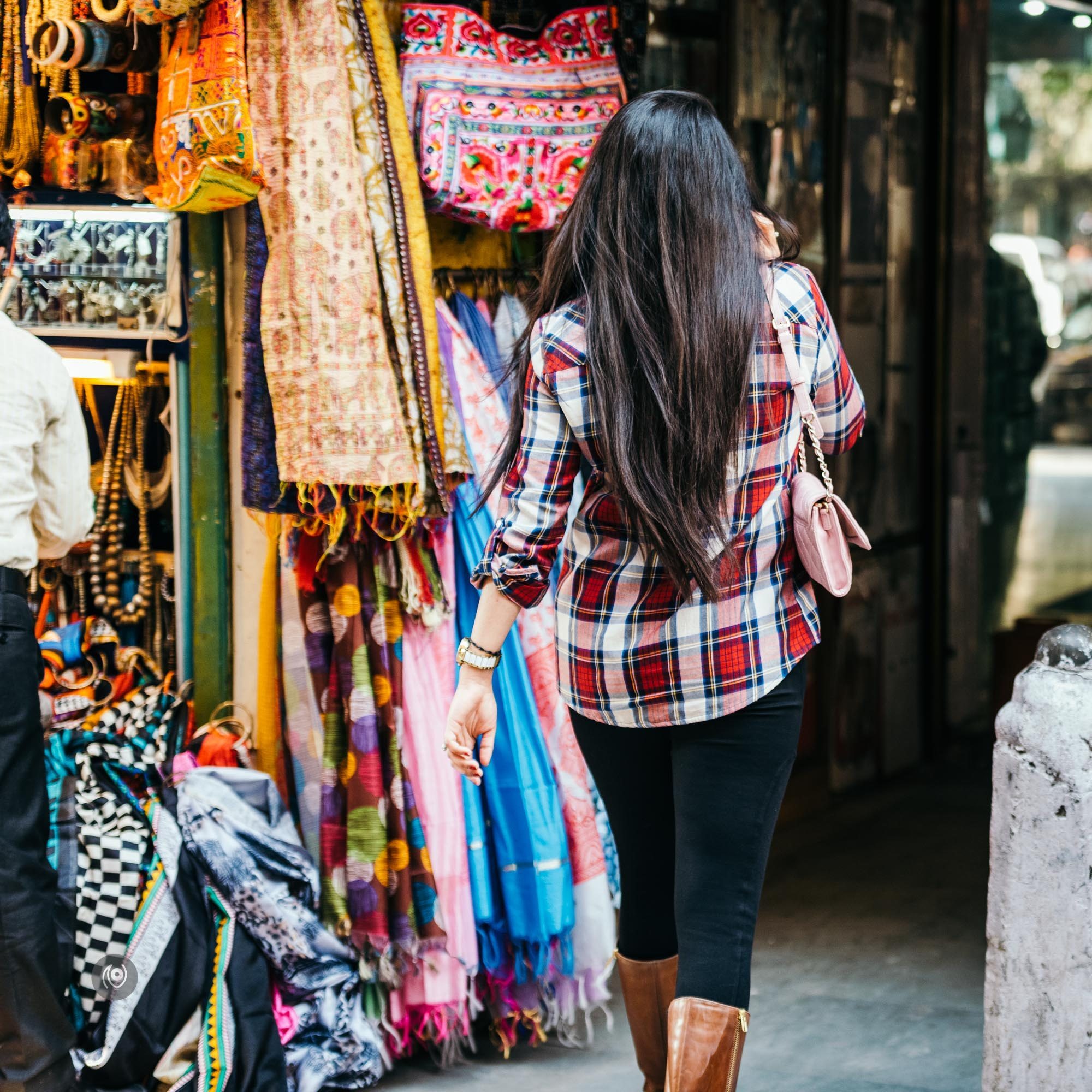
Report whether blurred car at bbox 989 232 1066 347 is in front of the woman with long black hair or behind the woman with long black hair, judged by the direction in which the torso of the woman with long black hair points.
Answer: in front

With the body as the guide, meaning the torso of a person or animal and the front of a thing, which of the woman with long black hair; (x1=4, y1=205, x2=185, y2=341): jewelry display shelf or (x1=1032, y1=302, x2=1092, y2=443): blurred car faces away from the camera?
the woman with long black hair

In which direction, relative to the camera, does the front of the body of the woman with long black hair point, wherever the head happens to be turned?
away from the camera

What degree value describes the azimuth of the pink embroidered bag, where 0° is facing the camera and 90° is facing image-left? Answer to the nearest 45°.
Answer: approximately 0°

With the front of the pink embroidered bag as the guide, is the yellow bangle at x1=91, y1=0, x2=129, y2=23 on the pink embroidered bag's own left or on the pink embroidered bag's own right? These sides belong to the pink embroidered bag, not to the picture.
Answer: on the pink embroidered bag's own right

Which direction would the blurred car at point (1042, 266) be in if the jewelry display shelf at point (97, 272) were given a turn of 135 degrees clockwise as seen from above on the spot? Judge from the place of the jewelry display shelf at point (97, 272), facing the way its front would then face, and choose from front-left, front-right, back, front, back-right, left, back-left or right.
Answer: right
